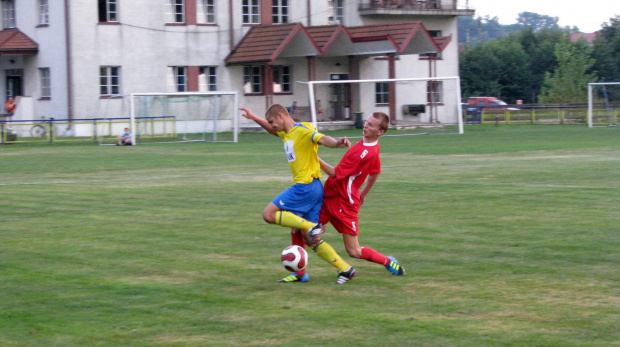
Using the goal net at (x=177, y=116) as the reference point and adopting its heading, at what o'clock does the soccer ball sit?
The soccer ball is roughly at 12 o'clock from the goal net.

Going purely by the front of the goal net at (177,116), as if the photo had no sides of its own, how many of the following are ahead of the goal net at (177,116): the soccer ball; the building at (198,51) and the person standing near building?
1

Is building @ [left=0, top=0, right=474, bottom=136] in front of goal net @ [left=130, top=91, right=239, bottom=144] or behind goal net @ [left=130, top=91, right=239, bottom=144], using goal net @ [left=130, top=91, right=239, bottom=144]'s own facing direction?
behind

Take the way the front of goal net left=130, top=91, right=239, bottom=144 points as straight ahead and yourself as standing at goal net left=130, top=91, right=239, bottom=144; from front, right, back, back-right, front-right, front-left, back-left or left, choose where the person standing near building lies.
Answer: back-right

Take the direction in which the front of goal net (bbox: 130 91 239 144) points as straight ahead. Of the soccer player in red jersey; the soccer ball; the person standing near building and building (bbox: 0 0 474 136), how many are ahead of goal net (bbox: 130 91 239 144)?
2

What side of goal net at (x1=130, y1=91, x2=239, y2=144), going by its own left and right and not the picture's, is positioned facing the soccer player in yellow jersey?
front

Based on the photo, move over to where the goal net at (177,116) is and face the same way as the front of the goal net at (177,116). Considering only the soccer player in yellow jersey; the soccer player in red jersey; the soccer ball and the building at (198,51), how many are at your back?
1

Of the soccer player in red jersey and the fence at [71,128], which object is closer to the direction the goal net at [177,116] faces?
the soccer player in red jersey

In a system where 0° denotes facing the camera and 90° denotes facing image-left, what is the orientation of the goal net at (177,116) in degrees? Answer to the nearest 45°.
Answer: approximately 0°

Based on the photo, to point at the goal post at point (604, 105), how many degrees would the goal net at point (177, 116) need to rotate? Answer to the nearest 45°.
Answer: approximately 90° to its left

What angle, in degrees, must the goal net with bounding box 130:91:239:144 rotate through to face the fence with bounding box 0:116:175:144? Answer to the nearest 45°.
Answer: approximately 90° to its right

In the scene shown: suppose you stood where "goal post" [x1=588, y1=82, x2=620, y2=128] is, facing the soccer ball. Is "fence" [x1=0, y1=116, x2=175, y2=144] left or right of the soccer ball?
right

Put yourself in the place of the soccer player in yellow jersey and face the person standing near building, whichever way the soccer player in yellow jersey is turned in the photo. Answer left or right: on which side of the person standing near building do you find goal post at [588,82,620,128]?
right
